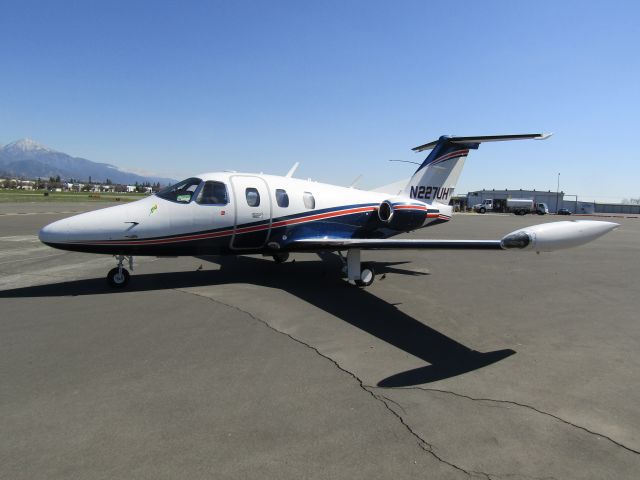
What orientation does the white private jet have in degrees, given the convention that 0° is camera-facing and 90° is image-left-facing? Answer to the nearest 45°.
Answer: approximately 45°
